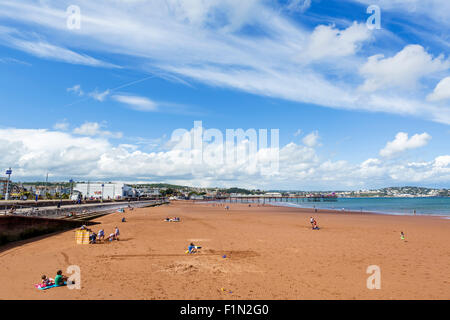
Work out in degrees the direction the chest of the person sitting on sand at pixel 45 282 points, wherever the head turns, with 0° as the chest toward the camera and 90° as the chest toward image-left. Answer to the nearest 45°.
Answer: approximately 270°

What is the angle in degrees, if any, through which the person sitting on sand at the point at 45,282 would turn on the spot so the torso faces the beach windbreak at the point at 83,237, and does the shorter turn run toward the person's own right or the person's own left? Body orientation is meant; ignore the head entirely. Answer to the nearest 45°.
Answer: approximately 90° to the person's own left
